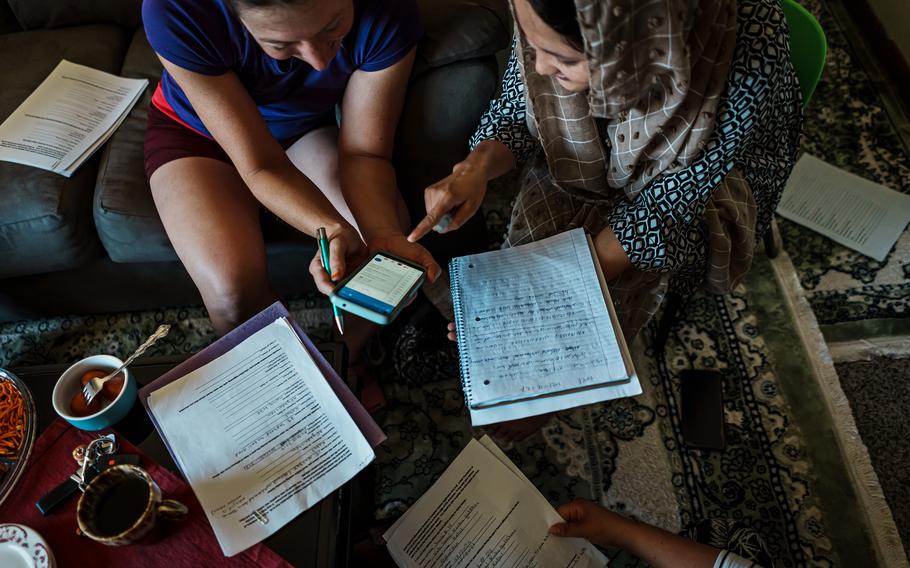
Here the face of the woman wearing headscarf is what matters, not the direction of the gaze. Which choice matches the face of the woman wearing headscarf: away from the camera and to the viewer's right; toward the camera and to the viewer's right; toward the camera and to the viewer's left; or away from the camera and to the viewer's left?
toward the camera and to the viewer's left

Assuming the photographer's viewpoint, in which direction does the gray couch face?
facing the viewer

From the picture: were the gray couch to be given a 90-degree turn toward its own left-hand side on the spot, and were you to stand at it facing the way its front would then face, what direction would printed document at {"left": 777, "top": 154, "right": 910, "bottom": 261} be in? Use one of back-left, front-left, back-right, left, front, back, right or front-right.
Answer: front

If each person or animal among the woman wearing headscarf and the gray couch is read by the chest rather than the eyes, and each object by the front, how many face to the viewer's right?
0

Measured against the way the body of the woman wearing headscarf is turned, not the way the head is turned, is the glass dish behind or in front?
in front

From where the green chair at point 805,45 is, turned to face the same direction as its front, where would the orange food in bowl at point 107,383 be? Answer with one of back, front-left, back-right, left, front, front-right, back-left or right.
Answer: front

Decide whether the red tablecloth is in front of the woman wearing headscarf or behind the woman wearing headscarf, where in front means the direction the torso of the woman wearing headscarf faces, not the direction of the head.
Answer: in front

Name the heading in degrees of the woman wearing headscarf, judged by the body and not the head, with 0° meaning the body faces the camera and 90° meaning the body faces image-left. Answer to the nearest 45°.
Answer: approximately 45°

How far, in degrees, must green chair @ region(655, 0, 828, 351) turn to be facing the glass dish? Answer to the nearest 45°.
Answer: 0° — it already faces it

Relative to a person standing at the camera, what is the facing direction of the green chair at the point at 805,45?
facing the viewer and to the left of the viewer

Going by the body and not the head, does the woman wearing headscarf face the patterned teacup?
yes
